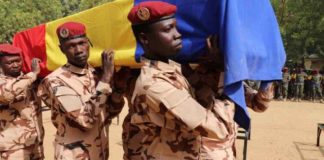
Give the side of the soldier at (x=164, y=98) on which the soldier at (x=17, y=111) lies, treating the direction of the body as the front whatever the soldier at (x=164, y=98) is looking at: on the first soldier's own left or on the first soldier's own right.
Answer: on the first soldier's own left

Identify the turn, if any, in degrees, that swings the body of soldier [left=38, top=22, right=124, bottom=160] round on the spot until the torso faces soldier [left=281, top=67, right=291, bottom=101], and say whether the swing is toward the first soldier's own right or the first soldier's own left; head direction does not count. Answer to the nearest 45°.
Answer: approximately 90° to the first soldier's own left
